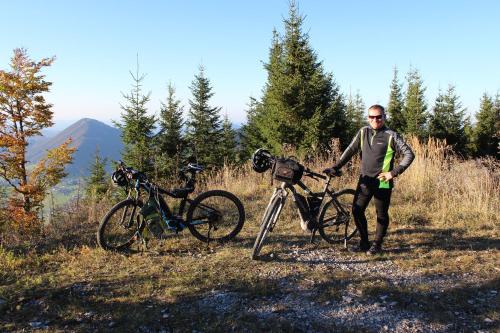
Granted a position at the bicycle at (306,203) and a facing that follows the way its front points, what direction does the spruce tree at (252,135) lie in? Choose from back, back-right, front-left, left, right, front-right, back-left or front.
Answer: back-right

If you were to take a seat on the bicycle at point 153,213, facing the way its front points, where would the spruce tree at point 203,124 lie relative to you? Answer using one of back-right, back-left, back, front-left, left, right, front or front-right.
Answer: right

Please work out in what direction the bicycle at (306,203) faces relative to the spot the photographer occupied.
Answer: facing the viewer and to the left of the viewer

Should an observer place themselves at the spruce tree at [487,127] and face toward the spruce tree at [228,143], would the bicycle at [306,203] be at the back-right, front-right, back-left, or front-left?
front-left

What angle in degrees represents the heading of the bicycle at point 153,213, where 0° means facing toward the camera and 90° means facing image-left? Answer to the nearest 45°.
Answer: approximately 90°

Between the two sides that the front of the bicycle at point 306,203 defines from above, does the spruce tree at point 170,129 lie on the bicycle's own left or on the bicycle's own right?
on the bicycle's own right

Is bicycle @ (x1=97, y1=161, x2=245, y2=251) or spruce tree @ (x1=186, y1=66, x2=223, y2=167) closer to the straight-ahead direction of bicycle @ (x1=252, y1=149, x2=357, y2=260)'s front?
the bicycle

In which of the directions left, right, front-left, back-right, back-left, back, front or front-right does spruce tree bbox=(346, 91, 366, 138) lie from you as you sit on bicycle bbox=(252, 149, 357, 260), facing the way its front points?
back-right

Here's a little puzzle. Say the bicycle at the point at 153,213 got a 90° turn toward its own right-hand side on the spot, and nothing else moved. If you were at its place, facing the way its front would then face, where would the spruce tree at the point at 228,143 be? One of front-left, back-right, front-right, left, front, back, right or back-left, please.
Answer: front

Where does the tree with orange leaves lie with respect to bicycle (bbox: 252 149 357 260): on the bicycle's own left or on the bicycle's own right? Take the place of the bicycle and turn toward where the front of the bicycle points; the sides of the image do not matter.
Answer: on the bicycle's own right

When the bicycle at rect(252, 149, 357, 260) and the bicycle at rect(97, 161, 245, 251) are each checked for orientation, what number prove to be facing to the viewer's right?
0
